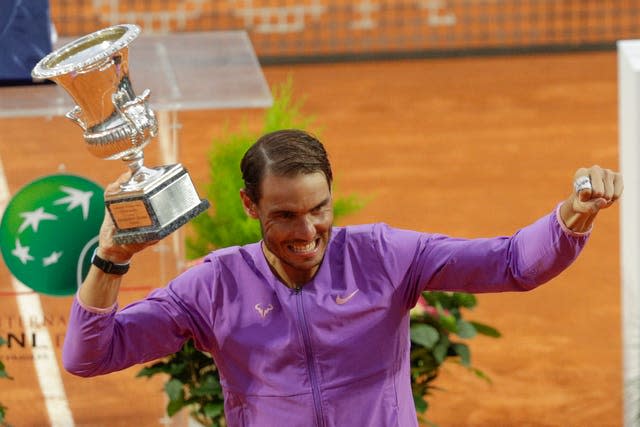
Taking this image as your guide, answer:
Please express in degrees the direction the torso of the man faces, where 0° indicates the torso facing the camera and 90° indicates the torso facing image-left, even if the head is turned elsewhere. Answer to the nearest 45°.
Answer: approximately 0°

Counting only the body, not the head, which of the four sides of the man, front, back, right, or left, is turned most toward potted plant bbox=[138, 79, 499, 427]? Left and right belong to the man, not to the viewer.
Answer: back
